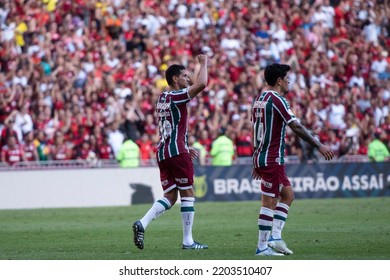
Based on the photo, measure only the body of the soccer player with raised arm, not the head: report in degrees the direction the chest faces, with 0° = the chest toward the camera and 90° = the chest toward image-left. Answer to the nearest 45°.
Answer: approximately 225°

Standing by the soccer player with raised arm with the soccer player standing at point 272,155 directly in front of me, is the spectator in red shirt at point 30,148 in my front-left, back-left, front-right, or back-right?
back-left

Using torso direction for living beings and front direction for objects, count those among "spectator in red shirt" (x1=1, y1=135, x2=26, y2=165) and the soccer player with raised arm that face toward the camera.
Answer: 1

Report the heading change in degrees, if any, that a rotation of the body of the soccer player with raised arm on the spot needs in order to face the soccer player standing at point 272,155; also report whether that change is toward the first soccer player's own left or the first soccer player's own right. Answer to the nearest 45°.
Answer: approximately 90° to the first soccer player's own right

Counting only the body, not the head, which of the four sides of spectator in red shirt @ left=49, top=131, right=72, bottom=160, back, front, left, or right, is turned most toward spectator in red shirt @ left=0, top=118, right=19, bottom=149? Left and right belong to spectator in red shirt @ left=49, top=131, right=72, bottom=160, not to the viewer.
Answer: right

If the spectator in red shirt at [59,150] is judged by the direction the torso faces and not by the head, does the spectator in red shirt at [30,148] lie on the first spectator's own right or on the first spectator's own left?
on the first spectator's own right

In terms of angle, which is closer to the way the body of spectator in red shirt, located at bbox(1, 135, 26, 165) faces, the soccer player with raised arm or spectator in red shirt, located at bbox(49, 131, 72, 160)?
the soccer player with raised arm

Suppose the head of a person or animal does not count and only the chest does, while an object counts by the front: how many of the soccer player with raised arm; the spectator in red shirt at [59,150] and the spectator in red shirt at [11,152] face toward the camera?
2

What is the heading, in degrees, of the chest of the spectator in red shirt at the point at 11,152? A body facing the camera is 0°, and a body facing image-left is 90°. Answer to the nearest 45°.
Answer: approximately 0°

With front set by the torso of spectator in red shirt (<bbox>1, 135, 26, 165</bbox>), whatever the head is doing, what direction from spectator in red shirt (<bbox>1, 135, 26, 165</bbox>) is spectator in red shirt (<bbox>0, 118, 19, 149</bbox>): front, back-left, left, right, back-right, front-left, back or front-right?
back

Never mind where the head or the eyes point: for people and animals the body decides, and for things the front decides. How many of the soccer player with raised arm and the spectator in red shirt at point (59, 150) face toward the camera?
1
